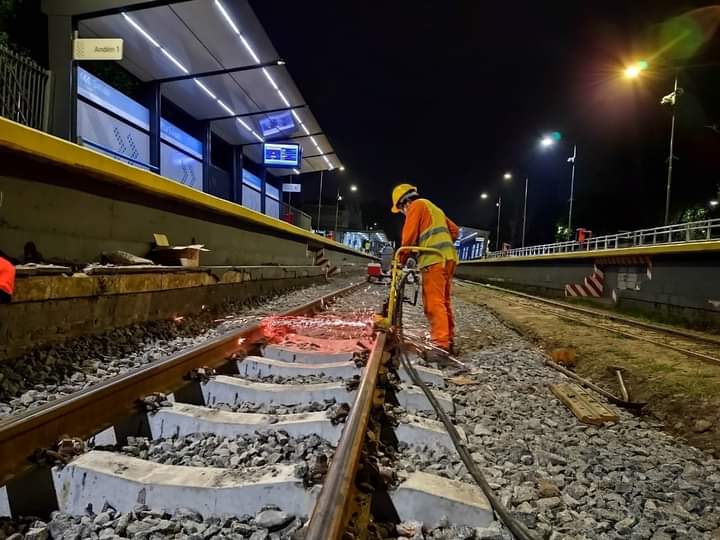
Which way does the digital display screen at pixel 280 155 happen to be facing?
toward the camera

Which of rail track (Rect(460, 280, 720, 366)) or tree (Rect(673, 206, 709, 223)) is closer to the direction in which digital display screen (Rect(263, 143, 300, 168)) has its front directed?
the rail track

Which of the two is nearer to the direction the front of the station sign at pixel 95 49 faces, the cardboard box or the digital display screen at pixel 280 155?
the cardboard box

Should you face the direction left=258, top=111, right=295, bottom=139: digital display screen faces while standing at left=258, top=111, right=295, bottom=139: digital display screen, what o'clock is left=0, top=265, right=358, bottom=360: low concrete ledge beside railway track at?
The low concrete ledge beside railway track is roughly at 12 o'clock from the digital display screen.

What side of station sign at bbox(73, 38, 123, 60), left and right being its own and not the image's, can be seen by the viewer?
front

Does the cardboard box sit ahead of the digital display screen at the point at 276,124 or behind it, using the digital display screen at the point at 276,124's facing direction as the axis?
ahead

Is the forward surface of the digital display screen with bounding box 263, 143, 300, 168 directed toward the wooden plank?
yes

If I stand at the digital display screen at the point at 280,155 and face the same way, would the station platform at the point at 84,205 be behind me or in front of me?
in front
